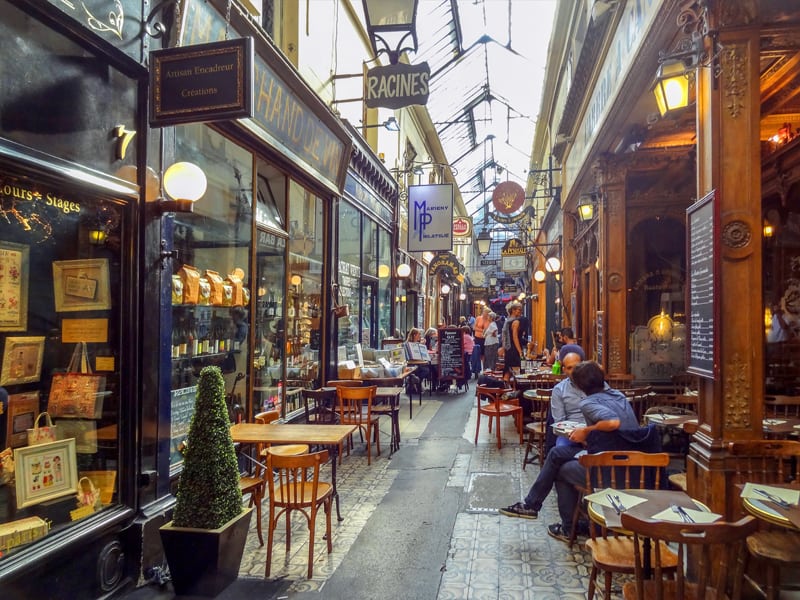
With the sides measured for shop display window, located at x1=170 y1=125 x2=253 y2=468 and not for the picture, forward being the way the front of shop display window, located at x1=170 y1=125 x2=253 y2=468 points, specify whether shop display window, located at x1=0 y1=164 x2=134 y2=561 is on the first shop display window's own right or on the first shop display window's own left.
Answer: on the first shop display window's own right

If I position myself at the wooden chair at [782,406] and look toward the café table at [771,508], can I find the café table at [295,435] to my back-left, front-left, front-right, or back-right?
front-right

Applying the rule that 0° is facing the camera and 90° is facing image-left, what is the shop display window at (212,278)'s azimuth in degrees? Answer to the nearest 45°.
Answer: approximately 315°

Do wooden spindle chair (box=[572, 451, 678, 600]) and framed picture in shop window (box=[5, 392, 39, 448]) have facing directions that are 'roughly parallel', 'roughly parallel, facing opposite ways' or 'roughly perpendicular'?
roughly perpendicular

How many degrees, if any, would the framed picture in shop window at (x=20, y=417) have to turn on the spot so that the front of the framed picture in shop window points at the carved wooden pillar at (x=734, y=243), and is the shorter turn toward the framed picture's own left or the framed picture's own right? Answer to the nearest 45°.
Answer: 0° — it already faces it

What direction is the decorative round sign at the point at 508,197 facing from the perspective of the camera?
toward the camera

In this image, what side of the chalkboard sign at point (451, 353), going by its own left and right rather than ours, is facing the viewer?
front

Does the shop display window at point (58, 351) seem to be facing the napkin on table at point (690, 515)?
yes
